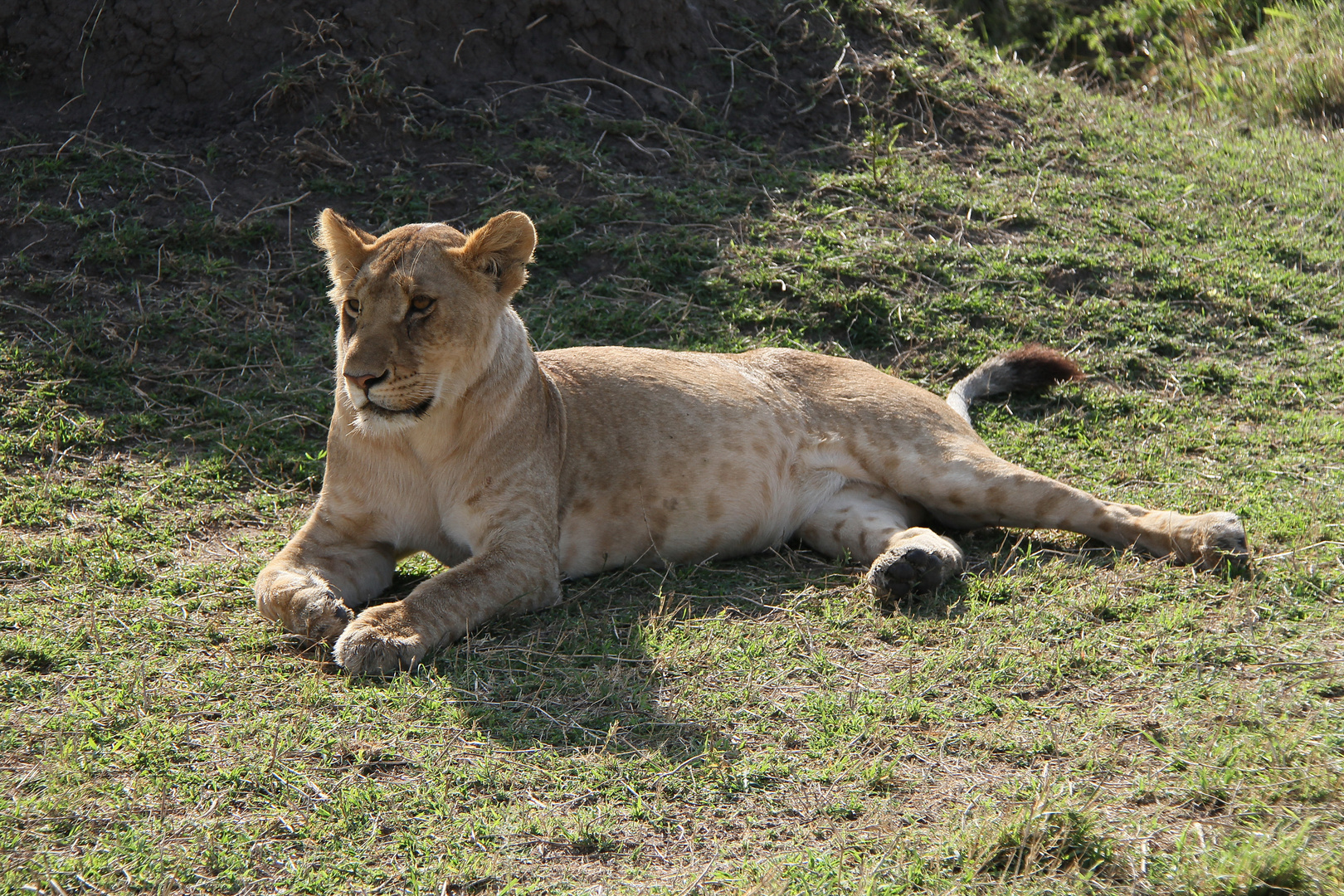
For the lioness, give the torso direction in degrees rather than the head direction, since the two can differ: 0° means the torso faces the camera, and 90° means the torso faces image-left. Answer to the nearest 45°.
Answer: approximately 45°
